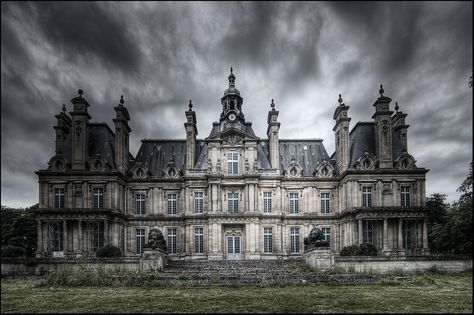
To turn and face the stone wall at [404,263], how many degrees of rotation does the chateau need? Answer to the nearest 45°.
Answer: approximately 45° to its left

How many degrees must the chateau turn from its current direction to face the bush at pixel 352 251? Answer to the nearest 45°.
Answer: approximately 45° to its left

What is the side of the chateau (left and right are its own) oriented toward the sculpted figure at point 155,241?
front

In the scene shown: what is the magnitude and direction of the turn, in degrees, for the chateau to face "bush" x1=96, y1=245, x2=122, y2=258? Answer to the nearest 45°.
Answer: approximately 45° to its right

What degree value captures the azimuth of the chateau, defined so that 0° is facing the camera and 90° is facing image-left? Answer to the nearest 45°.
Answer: approximately 0°
